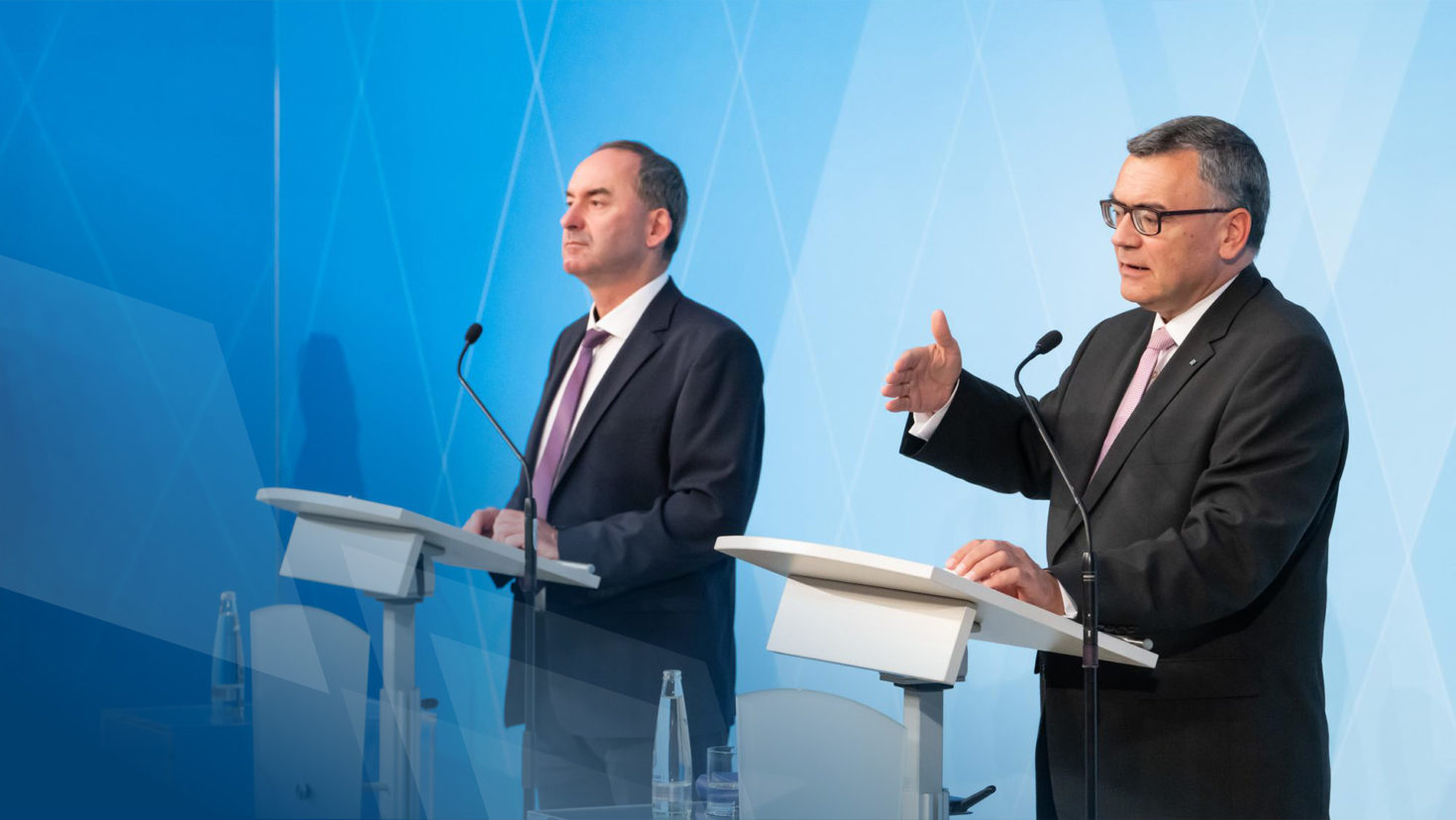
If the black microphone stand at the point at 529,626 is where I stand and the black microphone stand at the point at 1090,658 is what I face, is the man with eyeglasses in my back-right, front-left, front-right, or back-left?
front-left

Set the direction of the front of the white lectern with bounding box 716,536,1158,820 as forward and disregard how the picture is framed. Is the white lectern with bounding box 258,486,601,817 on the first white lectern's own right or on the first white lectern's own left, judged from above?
on the first white lectern's own right

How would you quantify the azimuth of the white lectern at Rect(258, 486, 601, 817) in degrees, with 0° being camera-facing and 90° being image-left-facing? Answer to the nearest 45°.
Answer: approximately 45°

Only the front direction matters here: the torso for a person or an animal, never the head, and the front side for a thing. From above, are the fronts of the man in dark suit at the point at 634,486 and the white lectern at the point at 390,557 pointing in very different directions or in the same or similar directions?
same or similar directions

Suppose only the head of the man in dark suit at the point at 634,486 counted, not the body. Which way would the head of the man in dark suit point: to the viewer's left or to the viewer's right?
to the viewer's left

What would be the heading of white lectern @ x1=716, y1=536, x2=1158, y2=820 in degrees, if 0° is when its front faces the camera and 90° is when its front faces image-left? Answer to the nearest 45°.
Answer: approximately 45°

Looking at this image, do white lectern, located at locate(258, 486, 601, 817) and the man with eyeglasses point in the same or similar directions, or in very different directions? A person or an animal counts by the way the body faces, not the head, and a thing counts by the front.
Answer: same or similar directions

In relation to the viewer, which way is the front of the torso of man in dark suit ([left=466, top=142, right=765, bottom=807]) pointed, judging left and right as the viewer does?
facing the viewer and to the left of the viewer

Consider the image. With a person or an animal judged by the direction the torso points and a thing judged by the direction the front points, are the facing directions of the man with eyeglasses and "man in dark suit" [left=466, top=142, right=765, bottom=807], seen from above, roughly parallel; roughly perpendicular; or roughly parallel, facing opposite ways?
roughly parallel
